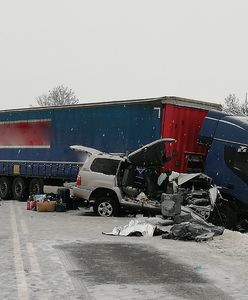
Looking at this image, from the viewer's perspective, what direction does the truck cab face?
to the viewer's right

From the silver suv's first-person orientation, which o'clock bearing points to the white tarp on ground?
The white tarp on ground is roughly at 3 o'clock from the silver suv.

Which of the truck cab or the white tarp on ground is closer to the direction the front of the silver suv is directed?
the truck cab

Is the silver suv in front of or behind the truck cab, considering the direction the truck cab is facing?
behind

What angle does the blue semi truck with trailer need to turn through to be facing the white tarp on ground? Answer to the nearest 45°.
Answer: approximately 45° to its right

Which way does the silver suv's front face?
to the viewer's right

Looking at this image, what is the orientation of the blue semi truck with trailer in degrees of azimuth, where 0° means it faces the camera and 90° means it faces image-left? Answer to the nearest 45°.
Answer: approximately 315°

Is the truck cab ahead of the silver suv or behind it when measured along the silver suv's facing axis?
ahead
